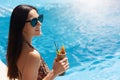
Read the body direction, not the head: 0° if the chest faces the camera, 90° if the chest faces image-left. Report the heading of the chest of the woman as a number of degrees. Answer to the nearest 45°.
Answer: approximately 270°
